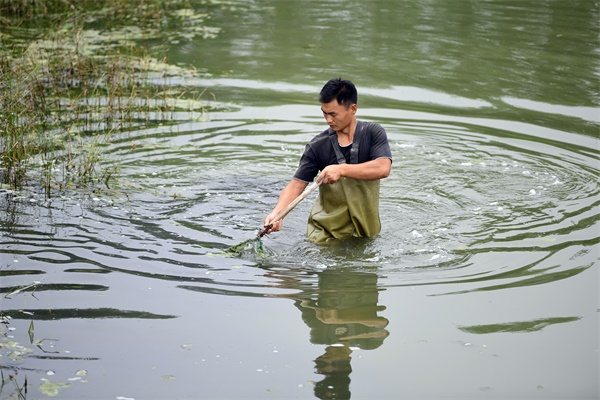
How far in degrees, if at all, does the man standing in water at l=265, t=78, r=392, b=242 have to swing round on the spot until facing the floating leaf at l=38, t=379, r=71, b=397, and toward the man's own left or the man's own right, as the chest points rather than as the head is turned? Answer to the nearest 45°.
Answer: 0° — they already face it

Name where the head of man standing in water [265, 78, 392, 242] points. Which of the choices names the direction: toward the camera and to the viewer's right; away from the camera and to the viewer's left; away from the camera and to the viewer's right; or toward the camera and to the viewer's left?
toward the camera and to the viewer's left

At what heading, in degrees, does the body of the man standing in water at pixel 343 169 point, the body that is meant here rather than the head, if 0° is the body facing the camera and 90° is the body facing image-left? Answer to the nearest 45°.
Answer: approximately 45°
